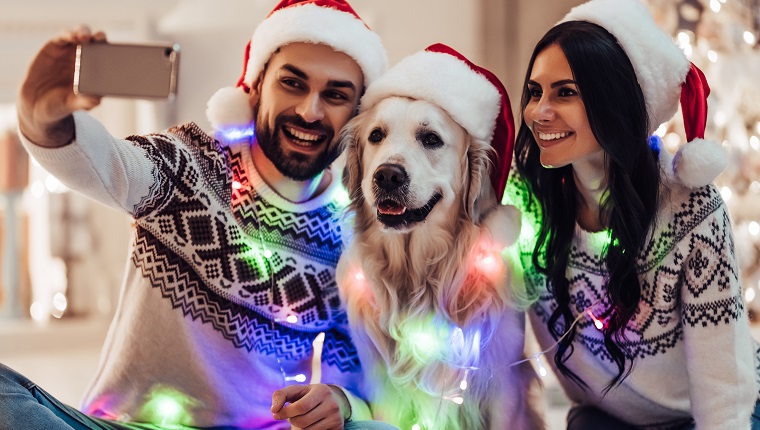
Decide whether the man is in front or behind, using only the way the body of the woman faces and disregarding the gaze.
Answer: in front

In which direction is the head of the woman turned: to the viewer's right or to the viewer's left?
to the viewer's left

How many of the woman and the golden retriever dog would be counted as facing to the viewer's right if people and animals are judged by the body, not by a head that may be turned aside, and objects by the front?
0

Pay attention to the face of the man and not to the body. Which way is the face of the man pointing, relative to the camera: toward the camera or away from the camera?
toward the camera

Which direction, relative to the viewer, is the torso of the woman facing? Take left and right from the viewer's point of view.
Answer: facing the viewer and to the left of the viewer

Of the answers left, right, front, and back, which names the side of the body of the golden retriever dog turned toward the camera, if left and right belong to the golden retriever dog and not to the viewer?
front
